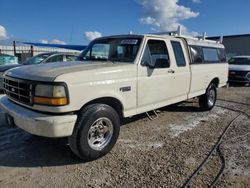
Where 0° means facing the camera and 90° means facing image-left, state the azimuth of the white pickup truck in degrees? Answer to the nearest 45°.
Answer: approximately 45°
